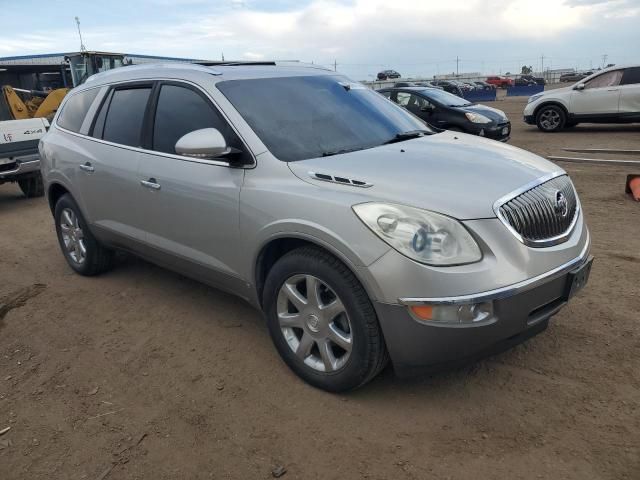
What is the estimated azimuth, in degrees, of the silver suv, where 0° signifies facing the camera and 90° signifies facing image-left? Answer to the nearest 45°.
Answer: approximately 315°

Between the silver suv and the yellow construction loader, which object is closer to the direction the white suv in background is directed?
the yellow construction loader

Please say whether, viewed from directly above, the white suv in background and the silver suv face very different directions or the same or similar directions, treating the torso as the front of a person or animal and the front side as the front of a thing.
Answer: very different directions

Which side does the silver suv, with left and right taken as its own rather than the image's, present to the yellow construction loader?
back

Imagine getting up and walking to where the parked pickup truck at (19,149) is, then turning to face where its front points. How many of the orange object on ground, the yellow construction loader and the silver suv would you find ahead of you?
1

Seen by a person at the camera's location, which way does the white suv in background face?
facing to the left of the viewer

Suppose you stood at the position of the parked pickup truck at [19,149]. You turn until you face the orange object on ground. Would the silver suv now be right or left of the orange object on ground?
right

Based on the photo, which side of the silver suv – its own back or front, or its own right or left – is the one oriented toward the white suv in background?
left

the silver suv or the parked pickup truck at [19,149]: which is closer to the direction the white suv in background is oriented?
the parked pickup truck
